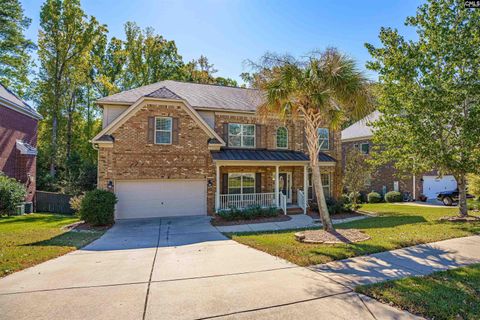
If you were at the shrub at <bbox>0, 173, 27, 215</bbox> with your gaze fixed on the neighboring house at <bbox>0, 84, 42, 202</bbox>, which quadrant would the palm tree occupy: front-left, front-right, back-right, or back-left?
back-right

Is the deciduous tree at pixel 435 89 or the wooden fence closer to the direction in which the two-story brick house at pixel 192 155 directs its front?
the deciduous tree

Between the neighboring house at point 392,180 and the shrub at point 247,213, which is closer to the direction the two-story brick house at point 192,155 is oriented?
the shrub

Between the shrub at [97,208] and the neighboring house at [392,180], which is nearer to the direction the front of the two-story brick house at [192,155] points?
the shrub

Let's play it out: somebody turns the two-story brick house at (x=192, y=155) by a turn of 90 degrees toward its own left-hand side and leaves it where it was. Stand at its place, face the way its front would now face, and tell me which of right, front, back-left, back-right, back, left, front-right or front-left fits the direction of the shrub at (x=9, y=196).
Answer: back

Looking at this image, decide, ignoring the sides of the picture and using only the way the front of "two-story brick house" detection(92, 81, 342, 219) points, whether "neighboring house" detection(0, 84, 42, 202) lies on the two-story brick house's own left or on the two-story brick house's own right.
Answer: on the two-story brick house's own right

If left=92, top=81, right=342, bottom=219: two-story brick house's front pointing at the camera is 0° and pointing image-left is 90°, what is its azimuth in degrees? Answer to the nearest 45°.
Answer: approximately 0°

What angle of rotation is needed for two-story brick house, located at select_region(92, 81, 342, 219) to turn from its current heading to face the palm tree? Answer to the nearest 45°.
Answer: approximately 45° to its left

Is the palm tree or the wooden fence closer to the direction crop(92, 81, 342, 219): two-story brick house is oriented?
the palm tree

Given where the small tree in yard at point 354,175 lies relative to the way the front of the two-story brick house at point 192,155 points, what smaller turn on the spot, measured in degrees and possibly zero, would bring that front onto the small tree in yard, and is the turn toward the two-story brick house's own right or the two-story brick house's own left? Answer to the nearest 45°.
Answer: approximately 90° to the two-story brick house's own left
